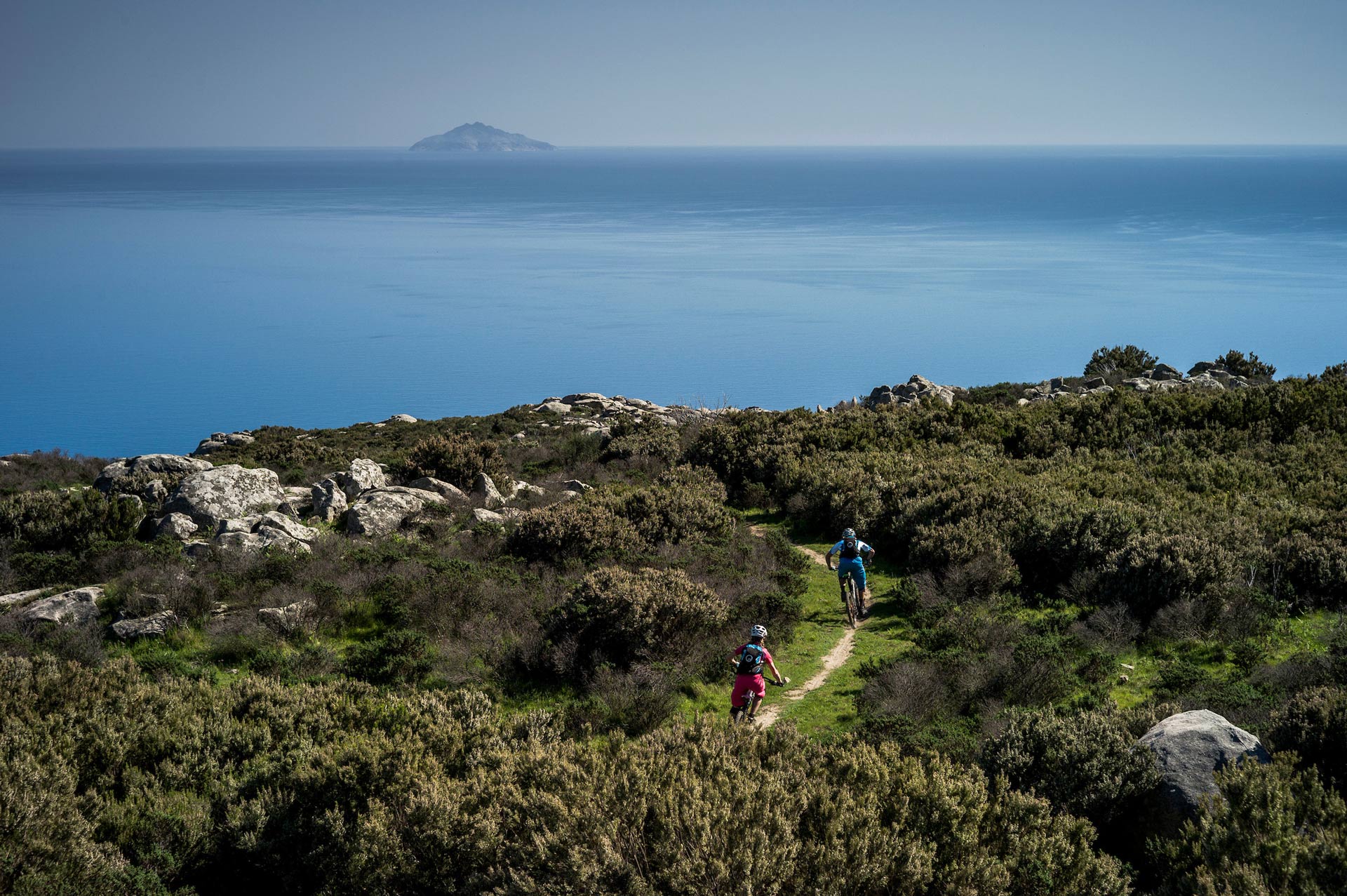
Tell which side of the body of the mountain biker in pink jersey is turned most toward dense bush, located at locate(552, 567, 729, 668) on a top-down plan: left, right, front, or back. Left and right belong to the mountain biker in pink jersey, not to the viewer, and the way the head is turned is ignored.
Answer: left

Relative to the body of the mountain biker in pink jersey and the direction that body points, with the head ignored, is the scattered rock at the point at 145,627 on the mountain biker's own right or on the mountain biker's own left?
on the mountain biker's own left

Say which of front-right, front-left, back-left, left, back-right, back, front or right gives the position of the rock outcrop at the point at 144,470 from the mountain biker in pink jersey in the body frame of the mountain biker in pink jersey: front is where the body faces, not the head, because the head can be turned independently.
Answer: left

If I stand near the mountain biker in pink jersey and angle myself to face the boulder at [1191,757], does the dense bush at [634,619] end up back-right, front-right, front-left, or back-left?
back-left

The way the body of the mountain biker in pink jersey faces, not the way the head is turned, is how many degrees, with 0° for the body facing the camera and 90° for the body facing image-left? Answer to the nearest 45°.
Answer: approximately 225°

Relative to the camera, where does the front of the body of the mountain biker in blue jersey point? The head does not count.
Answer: away from the camera

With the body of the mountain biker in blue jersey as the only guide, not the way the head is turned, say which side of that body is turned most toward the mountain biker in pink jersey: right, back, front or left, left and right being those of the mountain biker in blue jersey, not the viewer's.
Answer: back

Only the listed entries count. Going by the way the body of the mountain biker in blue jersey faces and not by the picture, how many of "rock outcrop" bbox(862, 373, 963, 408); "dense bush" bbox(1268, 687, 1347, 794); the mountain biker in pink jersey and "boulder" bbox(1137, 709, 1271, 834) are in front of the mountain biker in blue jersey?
1

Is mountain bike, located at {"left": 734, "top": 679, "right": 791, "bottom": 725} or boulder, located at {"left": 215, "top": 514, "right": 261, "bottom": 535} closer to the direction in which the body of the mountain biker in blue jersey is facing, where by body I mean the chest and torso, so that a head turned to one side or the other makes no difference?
the boulder

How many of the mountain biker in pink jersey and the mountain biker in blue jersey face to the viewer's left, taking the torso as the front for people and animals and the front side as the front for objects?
0

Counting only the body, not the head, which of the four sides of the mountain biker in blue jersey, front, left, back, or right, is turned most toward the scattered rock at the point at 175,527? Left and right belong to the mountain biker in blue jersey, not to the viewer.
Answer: left
